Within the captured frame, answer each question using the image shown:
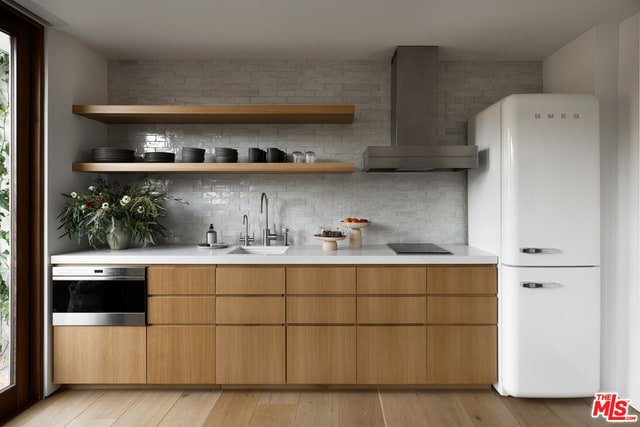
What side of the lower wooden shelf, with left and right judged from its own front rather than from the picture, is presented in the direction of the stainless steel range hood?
left

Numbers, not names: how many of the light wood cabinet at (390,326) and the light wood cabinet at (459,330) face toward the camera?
2

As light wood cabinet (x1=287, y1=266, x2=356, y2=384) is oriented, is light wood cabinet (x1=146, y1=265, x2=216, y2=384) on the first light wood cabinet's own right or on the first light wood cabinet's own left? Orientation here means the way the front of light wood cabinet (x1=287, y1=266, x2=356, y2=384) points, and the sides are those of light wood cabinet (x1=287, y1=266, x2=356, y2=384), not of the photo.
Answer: on the first light wood cabinet's own right

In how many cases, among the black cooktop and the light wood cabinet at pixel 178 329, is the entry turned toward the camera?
2

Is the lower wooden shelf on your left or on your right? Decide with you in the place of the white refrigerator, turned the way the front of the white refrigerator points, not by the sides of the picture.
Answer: on your right

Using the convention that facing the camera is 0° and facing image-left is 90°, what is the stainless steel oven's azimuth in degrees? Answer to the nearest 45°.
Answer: approximately 0°

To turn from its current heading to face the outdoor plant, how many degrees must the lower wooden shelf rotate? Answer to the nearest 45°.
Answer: approximately 90° to its right
